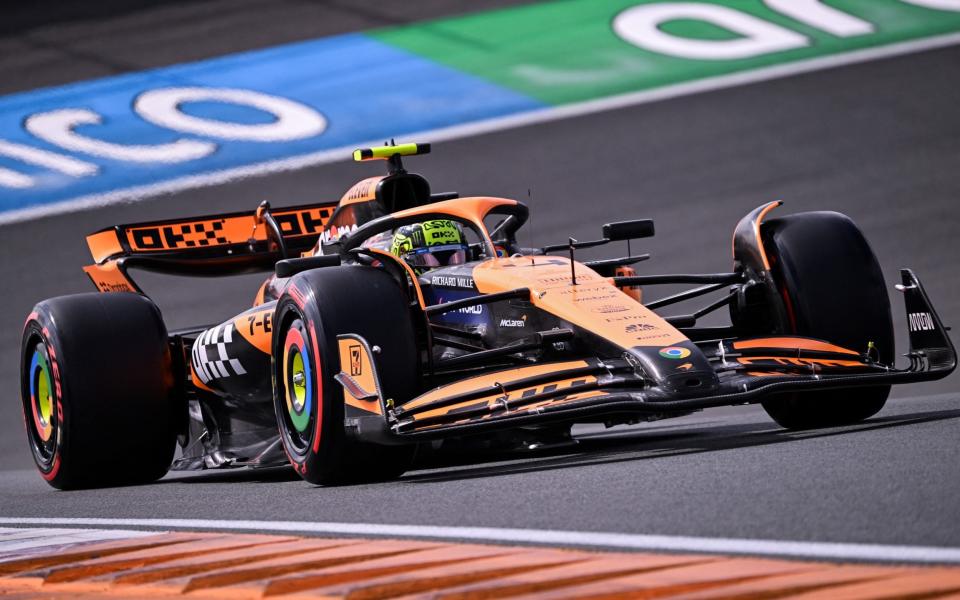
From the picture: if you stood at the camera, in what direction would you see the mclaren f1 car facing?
facing the viewer and to the right of the viewer
